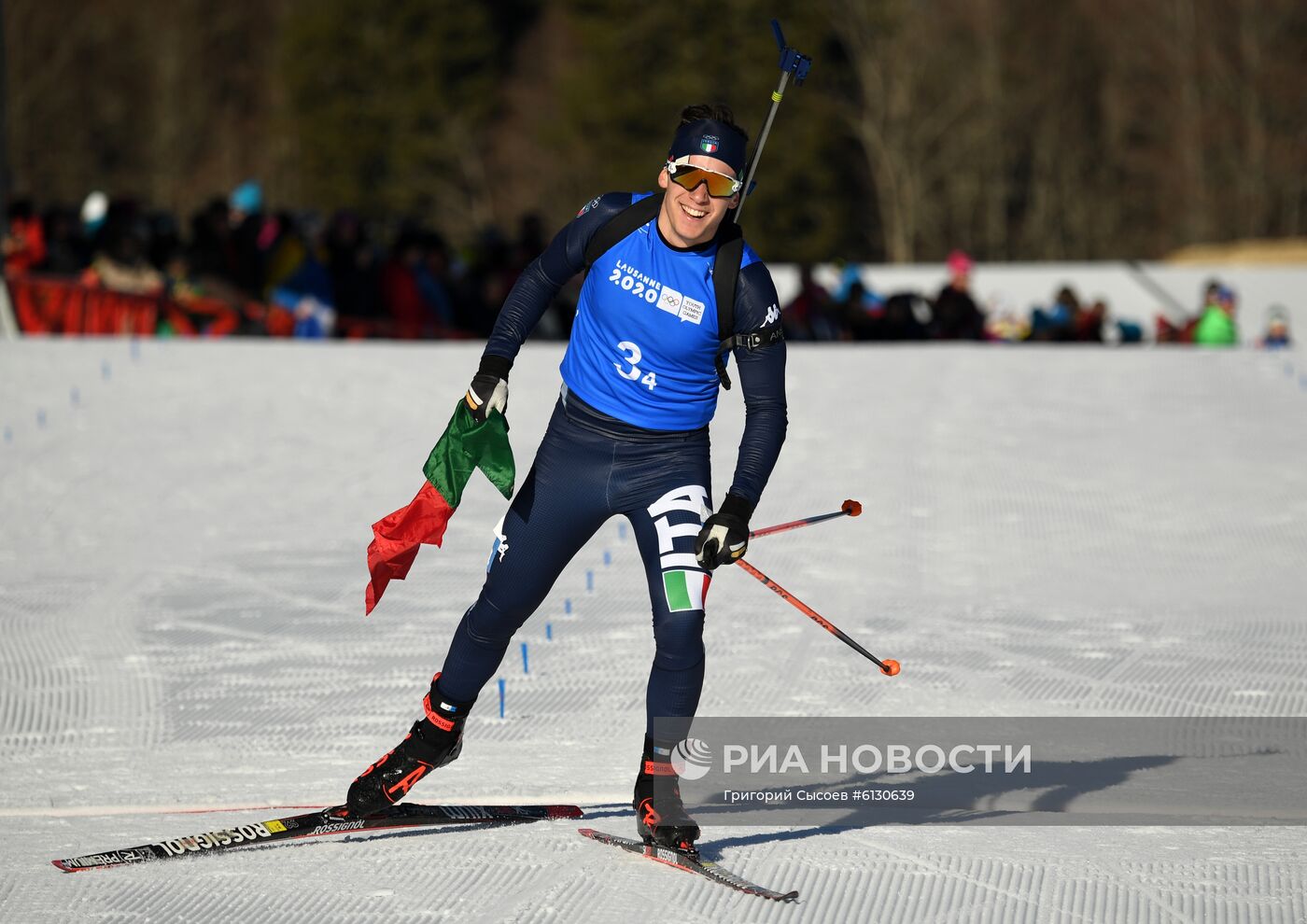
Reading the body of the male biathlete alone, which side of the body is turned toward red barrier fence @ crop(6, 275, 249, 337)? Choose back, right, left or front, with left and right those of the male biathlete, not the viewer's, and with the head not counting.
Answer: back

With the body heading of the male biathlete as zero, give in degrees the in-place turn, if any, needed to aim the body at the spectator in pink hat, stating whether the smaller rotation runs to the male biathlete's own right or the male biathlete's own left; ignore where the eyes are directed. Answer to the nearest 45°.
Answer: approximately 180°

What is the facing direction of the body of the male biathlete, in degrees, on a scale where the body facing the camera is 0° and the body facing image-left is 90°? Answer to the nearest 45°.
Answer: approximately 0°
